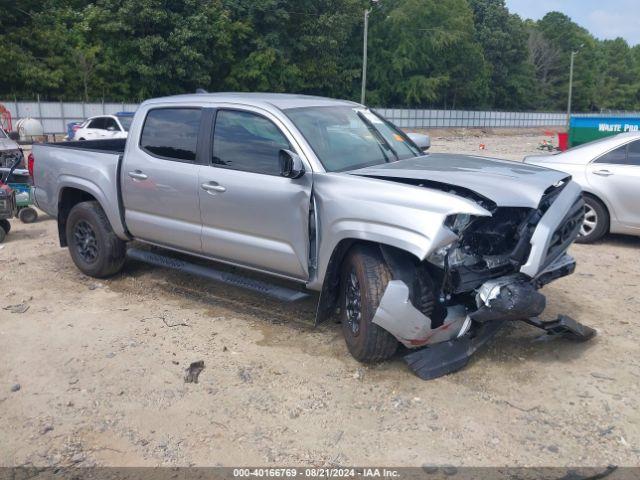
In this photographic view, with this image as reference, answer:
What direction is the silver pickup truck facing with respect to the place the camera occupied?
facing the viewer and to the right of the viewer

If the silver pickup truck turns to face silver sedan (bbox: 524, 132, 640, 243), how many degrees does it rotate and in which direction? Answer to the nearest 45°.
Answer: approximately 90° to its left

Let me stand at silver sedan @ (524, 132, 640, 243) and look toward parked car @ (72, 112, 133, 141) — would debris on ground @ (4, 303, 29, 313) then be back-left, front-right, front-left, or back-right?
front-left

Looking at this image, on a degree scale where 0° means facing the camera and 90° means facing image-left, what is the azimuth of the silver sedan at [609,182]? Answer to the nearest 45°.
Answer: approximately 270°

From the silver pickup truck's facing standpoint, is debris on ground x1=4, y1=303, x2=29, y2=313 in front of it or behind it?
behind

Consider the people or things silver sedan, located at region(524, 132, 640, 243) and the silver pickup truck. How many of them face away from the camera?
0

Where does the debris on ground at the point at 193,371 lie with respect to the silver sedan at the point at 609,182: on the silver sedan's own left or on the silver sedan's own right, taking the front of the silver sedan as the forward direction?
on the silver sedan's own right

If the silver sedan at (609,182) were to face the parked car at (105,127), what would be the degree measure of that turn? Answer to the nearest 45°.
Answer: approximately 135° to its left
